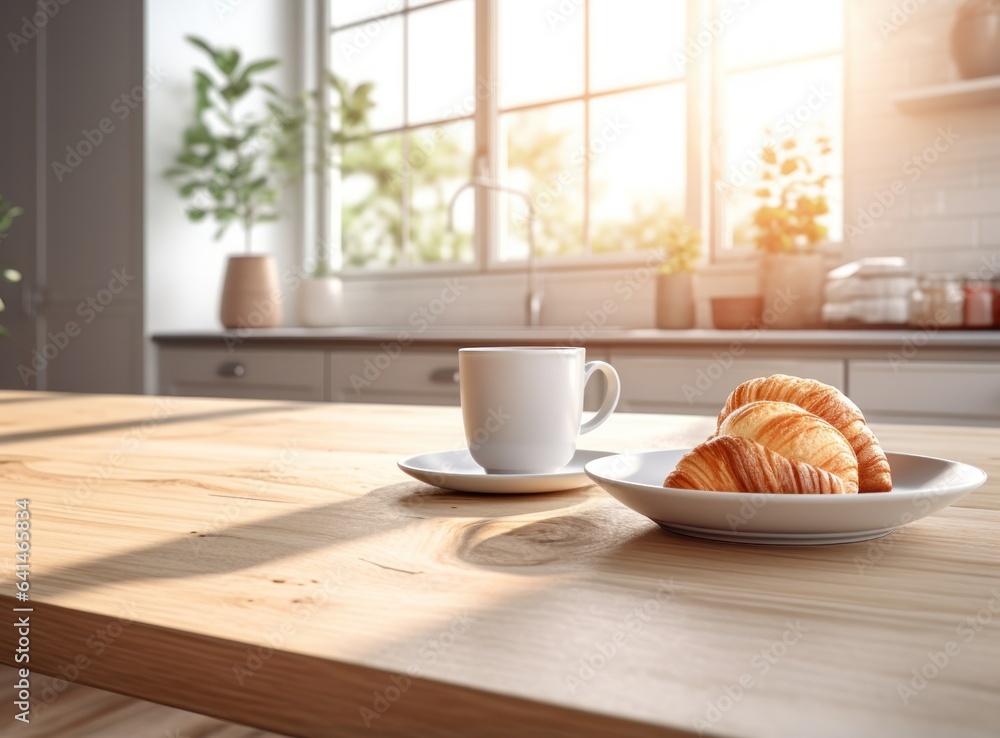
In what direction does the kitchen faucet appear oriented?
to the viewer's left

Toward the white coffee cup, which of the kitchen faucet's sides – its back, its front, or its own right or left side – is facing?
left

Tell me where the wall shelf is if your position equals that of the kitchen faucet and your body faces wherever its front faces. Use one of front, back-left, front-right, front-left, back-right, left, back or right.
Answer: back-left

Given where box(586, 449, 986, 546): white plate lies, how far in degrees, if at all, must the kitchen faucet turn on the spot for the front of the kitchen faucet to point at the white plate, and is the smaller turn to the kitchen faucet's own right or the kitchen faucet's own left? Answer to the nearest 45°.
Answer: approximately 90° to the kitchen faucet's own left

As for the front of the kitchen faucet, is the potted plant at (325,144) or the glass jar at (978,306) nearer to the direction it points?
the potted plant

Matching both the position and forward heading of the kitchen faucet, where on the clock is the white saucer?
The white saucer is roughly at 9 o'clock from the kitchen faucet.

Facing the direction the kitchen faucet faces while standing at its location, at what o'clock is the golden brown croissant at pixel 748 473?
The golden brown croissant is roughly at 9 o'clock from the kitchen faucet.

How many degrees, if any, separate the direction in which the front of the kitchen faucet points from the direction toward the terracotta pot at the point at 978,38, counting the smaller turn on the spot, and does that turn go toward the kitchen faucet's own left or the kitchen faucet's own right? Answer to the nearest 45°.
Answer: approximately 135° to the kitchen faucet's own left

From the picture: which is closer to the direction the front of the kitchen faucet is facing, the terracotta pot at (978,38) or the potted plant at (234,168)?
the potted plant

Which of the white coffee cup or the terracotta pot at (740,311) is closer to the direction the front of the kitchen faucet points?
the white coffee cup
